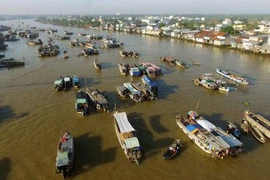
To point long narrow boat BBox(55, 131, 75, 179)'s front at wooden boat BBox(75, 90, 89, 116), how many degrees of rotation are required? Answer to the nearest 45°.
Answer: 0° — it already faces it

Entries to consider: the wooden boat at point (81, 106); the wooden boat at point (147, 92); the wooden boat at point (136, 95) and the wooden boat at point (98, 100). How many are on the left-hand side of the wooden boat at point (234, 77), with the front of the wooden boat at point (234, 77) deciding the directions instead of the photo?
4

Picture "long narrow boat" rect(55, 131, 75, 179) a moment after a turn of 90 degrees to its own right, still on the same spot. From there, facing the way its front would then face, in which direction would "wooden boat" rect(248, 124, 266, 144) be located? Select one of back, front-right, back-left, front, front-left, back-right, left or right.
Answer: front

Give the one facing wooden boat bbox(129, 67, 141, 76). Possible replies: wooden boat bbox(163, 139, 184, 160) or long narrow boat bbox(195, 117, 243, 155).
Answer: the long narrow boat

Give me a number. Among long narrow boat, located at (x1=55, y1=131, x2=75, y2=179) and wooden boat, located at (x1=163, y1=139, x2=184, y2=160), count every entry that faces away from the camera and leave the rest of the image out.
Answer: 1

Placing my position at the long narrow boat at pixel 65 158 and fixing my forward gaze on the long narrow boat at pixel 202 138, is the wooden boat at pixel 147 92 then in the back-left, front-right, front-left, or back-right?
front-left

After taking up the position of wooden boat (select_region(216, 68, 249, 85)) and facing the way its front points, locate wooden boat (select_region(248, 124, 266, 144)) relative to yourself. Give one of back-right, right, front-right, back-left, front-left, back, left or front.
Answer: back-left

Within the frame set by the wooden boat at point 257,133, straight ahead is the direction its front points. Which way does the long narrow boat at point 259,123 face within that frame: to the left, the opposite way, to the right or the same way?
the same way

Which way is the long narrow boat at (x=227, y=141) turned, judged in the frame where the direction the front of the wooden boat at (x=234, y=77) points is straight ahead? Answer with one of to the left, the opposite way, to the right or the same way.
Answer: the same way

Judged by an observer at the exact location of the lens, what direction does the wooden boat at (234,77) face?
facing away from the viewer and to the left of the viewer

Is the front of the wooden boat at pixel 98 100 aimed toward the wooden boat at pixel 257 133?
no

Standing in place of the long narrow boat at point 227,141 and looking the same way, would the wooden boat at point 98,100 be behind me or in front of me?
in front

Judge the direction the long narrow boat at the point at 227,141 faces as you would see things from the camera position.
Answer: facing away from the viewer and to the left of the viewer

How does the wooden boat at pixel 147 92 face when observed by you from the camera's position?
facing away from the viewer and to the left of the viewer

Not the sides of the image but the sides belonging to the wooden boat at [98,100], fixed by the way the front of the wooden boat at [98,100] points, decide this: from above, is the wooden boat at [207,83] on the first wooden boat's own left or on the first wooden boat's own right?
on the first wooden boat's own right

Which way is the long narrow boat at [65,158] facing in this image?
away from the camera

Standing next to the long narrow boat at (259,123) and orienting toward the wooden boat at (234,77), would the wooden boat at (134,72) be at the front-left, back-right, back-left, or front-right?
front-left
